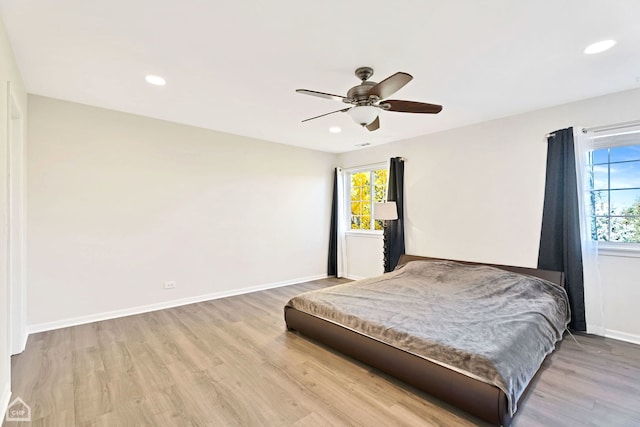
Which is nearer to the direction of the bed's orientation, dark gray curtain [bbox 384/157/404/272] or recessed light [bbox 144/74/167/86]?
the recessed light

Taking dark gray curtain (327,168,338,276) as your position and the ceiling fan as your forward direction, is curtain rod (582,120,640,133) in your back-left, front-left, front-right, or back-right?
front-left

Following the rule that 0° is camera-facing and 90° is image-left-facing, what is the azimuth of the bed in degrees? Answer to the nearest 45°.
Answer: approximately 45°

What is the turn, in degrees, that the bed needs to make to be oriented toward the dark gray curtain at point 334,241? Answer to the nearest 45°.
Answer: approximately 90° to its right

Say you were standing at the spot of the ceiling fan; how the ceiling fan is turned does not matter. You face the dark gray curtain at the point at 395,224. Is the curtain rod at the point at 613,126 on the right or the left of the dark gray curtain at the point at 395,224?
right

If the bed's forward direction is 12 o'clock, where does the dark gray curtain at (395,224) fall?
The dark gray curtain is roughly at 4 o'clock from the bed.

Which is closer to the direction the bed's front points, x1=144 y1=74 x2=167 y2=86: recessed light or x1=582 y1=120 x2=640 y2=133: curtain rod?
the recessed light

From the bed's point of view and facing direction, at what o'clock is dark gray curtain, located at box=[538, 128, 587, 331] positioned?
The dark gray curtain is roughly at 6 o'clock from the bed.

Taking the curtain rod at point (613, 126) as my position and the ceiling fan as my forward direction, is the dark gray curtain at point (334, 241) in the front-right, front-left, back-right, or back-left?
front-right
